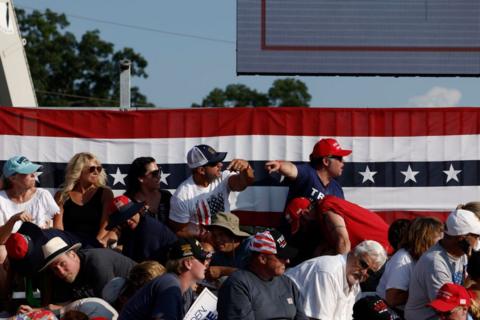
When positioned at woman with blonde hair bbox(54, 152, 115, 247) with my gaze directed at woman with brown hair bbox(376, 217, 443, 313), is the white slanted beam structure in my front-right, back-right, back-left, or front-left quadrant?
back-left

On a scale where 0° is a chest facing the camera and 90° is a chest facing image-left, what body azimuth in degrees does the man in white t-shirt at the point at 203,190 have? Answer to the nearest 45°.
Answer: approximately 315°

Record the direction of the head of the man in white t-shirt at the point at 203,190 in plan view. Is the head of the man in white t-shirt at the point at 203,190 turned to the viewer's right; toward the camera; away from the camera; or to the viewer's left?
to the viewer's right

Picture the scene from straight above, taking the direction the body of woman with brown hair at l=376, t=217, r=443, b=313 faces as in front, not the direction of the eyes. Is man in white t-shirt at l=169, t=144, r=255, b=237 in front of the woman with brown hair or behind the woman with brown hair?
behind
